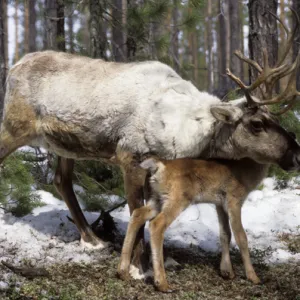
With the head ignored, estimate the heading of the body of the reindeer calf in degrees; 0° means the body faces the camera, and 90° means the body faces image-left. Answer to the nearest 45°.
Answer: approximately 270°

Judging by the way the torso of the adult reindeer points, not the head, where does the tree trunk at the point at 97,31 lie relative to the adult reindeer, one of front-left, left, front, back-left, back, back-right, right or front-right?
left

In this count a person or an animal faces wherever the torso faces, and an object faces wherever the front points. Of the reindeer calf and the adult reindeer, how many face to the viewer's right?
2

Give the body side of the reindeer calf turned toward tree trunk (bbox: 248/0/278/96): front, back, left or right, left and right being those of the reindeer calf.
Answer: left

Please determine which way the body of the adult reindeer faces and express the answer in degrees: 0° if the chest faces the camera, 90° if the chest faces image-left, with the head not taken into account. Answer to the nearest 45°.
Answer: approximately 270°
